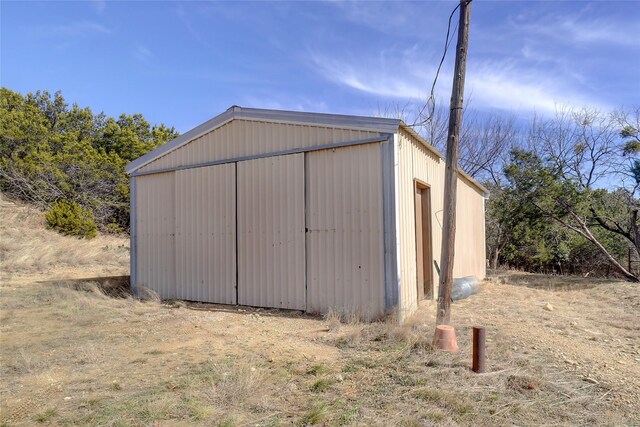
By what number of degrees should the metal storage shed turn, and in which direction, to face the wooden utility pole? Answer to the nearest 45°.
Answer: approximately 90° to its left

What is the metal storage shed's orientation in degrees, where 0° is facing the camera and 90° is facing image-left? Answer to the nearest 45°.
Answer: approximately 45°

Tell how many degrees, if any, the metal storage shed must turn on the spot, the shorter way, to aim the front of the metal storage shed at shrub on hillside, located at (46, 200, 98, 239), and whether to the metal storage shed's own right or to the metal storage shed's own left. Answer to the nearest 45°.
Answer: approximately 90° to the metal storage shed's own right
